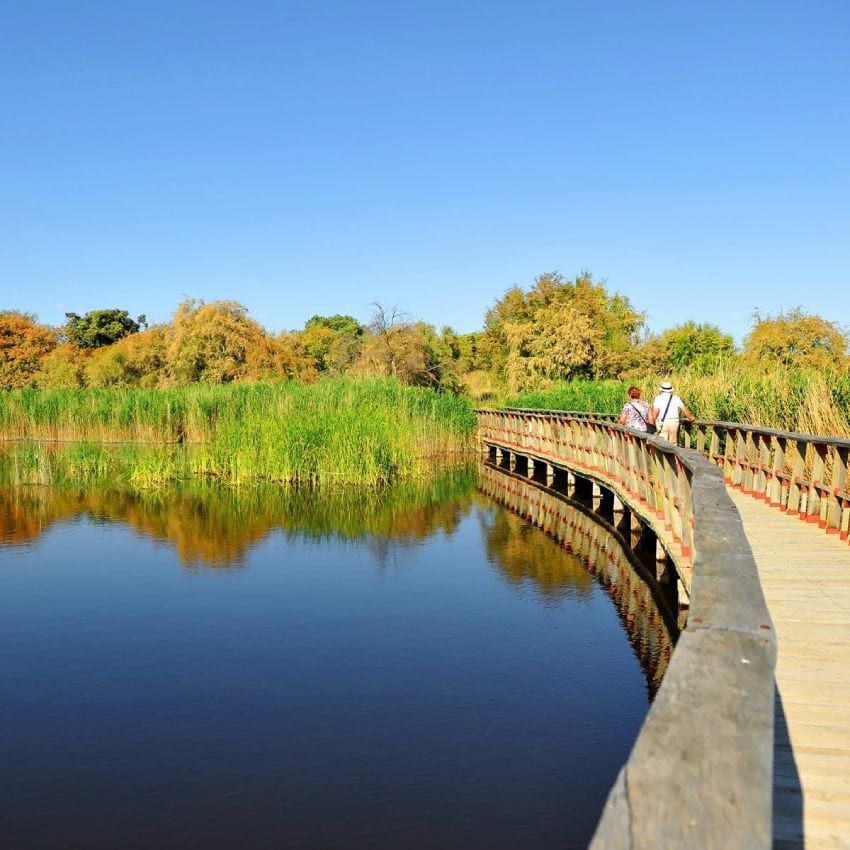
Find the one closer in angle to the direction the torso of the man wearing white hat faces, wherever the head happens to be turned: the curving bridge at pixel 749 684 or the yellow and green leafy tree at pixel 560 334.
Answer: the yellow and green leafy tree

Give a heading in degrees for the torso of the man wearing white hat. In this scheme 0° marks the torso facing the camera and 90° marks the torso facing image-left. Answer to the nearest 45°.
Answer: approximately 180°

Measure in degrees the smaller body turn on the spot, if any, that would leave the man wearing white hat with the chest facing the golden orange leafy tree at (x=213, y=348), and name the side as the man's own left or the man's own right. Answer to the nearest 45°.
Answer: approximately 45° to the man's own left

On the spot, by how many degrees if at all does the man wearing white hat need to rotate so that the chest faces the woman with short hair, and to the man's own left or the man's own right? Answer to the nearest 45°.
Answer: approximately 45° to the man's own left

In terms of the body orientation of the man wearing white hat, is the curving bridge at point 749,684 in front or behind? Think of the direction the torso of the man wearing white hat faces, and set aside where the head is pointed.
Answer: behind

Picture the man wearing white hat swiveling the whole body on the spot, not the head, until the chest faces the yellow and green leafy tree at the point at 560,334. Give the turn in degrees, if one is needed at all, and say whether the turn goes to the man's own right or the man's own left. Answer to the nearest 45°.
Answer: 0° — they already face it
